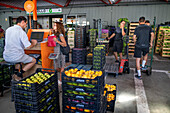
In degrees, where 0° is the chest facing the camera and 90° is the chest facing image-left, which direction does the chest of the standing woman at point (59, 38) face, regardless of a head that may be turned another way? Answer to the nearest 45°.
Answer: approximately 90°

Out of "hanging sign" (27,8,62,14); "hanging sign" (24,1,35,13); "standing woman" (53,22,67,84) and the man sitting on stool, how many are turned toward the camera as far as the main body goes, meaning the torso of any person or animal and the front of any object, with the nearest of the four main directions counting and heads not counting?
2

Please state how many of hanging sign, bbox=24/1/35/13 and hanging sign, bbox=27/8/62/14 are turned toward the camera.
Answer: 2

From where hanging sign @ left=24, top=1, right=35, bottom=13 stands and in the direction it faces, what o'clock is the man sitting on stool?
The man sitting on stool is roughly at 12 o'clock from the hanging sign.

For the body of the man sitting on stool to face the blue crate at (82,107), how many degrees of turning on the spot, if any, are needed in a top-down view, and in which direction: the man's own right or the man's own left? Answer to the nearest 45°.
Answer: approximately 90° to the man's own right

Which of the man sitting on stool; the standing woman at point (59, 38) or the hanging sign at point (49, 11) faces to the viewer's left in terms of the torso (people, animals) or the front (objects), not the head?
the standing woman

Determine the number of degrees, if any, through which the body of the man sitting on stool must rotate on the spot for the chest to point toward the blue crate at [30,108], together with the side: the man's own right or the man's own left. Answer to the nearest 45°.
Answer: approximately 135° to the man's own right

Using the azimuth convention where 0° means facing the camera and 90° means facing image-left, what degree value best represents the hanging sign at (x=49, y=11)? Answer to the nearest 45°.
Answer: approximately 0°

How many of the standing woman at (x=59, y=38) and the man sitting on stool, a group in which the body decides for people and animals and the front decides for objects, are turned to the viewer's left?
1
